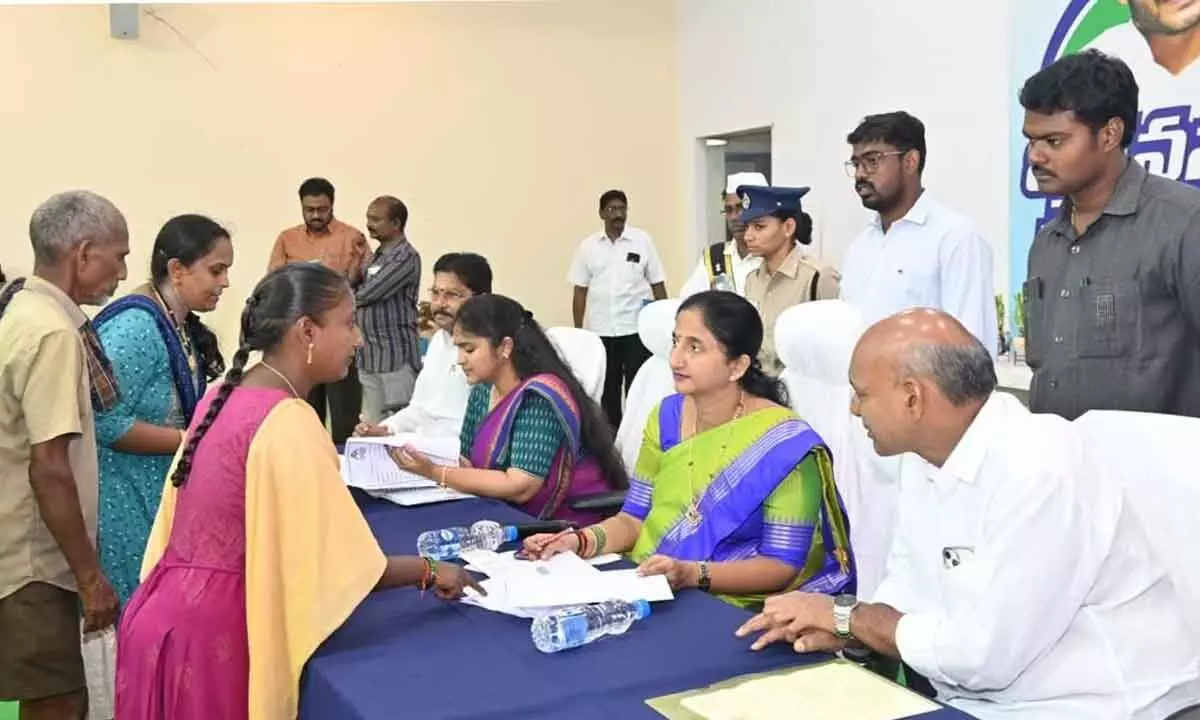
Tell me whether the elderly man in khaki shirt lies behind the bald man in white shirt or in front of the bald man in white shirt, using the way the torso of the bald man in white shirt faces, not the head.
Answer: in front

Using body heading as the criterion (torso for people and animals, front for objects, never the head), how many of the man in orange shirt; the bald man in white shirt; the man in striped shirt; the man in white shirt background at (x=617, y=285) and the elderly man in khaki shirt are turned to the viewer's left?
2

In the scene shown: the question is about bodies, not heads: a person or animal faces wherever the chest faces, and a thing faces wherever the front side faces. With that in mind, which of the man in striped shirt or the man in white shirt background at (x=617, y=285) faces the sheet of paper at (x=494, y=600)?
the man in white shirt background

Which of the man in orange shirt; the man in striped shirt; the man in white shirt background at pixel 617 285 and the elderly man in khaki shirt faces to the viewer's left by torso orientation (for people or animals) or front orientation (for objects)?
the man in striped shirt

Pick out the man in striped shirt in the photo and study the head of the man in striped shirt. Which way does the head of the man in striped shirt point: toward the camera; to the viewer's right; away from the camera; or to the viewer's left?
to the viewer's left

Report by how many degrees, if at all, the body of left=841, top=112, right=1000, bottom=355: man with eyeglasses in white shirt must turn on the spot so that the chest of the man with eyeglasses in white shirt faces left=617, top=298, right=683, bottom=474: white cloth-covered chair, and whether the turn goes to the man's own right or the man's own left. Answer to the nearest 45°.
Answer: approximately 45° to the man's own right

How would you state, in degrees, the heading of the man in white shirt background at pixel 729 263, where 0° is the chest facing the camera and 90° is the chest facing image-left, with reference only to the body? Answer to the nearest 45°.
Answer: approximately 45°

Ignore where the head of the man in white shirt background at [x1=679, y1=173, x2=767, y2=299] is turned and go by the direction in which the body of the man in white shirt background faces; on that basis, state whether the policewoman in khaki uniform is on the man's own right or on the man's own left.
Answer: on the man's own left

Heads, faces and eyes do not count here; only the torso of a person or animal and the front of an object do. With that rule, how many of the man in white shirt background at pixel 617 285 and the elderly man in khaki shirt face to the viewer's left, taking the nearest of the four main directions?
0

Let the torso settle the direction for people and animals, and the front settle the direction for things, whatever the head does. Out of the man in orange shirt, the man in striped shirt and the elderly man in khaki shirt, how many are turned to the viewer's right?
1

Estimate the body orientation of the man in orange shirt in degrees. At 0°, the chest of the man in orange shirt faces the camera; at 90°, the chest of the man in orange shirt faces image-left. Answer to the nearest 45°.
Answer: approximately 0°

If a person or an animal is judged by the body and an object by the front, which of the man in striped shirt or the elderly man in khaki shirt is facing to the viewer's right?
the elderly man in khaki shirt

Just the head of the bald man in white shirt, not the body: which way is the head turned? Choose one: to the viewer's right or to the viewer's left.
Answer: to the viewer's left

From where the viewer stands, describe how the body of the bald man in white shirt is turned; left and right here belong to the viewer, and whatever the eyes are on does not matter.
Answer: facing to the left of the viewer

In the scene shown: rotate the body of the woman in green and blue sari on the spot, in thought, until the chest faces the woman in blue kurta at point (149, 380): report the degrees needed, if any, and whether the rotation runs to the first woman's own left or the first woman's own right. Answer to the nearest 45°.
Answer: approximately 45° to the first woman's own right
